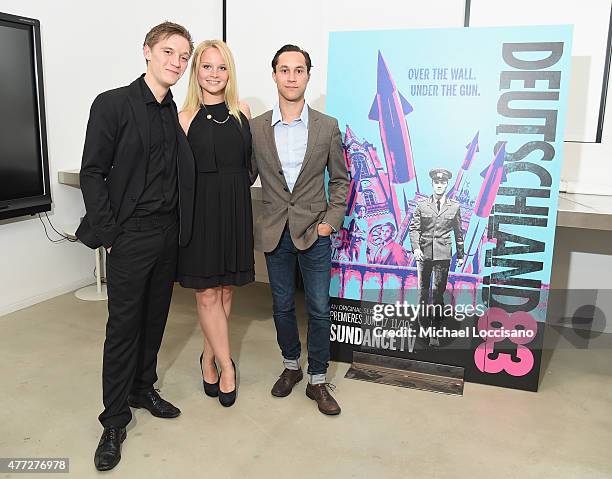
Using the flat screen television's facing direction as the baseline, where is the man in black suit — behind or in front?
in front

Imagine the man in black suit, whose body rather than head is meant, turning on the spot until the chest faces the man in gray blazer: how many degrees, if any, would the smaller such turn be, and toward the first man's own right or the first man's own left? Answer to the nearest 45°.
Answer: approximately 45° to the first man's own left

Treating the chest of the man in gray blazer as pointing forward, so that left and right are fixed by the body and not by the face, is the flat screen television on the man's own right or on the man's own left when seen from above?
on the man's own right

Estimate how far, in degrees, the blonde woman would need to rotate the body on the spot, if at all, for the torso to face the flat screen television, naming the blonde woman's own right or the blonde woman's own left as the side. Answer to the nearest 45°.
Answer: approximately 135° to the blonde woman's own right

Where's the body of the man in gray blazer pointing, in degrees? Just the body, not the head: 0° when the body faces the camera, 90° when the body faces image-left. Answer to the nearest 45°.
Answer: approximately 0°

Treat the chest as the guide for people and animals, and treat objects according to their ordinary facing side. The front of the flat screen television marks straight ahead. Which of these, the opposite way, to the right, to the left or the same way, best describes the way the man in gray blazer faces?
to the right

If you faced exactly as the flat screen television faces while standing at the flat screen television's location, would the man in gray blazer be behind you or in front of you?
in front

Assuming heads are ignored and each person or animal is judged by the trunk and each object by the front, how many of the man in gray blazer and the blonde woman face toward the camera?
2
